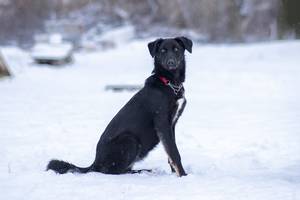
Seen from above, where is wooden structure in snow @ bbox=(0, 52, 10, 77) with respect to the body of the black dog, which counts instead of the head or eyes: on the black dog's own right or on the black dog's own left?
on the black dog's own left

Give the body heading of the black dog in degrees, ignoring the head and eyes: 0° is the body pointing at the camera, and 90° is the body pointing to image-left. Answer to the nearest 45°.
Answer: approximately 270°

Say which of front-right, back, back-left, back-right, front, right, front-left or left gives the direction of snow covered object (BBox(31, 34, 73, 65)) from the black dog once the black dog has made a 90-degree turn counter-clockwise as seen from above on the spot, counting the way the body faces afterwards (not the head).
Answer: front
